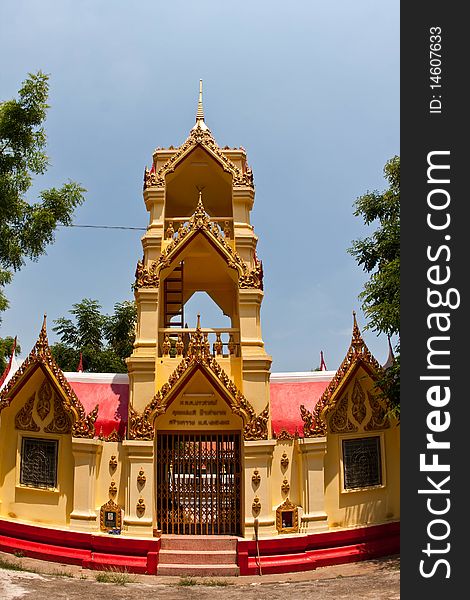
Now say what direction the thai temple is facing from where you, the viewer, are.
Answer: facing the viewer

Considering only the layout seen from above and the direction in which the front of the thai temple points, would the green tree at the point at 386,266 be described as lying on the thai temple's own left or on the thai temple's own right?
on the thai temple's own left

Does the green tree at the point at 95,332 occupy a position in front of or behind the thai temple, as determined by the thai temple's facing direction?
behind
